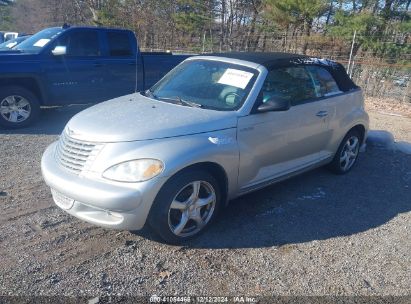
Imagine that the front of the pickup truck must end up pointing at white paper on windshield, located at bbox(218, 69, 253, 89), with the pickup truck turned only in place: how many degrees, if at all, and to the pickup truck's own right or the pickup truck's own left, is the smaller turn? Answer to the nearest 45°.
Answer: approximately 135° to the pickup truck's own left

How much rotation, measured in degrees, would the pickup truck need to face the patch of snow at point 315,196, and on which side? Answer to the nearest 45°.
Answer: approximately 135° to its left

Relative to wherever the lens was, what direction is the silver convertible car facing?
facing the viewer and to the left of the viewer

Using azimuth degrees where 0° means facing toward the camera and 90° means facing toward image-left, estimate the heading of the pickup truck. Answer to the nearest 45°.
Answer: approximately 90°

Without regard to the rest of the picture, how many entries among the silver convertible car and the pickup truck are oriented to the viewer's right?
0

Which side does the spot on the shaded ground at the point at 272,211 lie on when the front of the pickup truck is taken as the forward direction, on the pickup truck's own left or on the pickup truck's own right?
on the pickup truck's own left

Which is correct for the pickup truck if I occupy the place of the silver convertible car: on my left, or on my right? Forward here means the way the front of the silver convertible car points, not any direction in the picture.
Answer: on my right

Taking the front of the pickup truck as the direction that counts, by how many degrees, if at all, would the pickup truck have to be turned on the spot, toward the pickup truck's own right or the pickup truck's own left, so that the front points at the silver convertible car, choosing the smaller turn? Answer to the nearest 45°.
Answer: approximately 90° to the pickup truck's own left
